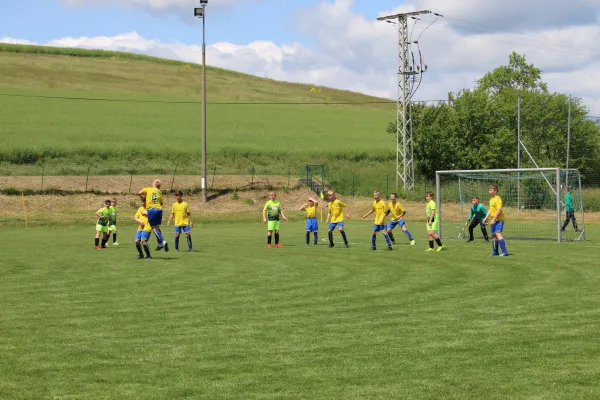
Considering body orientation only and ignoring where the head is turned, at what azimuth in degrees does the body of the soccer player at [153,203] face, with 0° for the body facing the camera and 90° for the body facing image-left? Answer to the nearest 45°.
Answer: approximately 225°

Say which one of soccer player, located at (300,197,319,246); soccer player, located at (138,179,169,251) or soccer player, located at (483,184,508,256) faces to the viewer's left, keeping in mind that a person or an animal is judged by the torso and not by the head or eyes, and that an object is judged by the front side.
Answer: soccer player, located at (483,184,508,256)

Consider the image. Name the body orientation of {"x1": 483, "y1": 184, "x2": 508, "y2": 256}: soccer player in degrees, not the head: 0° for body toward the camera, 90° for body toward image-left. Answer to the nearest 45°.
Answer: approximately 90°

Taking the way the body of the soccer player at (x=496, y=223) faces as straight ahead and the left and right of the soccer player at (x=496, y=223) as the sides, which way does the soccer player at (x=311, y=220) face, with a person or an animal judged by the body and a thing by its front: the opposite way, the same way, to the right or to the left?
to the left

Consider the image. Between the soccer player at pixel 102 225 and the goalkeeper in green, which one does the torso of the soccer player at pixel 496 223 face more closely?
the soccer player

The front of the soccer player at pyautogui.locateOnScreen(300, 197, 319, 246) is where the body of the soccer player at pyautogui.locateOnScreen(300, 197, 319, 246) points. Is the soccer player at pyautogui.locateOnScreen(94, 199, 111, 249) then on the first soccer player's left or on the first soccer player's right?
on the first soccer player's right

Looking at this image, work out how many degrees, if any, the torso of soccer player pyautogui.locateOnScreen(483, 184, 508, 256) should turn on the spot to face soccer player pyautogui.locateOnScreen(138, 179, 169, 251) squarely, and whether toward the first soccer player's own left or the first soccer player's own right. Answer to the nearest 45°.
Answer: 0° — they already face them

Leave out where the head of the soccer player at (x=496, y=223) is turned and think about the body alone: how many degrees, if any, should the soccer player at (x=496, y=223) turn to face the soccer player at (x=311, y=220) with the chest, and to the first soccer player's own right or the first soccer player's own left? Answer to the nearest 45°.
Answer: approximately 45° to the first soccer player's own right
